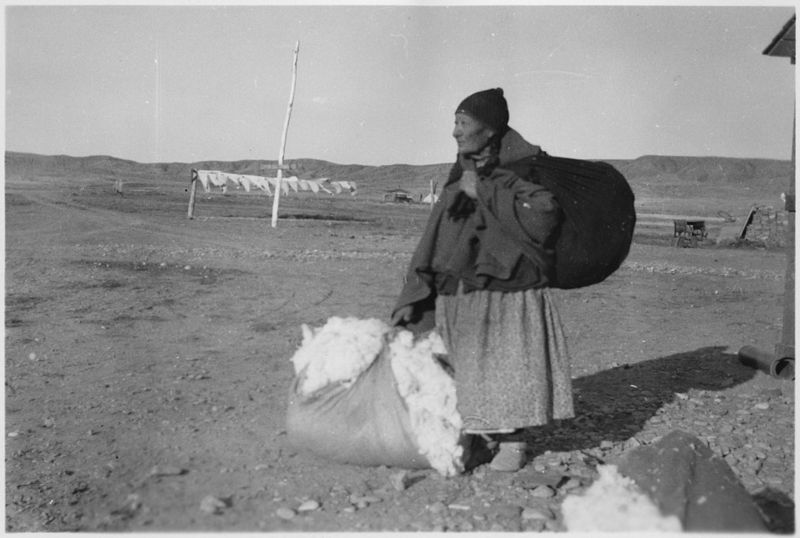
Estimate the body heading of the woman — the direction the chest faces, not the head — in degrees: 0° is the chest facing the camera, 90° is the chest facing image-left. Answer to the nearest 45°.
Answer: approximately 45°

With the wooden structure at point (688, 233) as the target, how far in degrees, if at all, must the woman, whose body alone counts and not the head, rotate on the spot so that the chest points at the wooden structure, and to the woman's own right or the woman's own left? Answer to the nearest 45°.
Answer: approximately 135° to the woman's own right

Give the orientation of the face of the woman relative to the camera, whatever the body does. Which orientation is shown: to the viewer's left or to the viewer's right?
to the viewer's left

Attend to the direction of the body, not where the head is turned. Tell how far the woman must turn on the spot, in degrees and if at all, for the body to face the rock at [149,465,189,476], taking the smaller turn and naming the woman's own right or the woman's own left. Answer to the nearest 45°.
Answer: approximately 45° to the woman's own right

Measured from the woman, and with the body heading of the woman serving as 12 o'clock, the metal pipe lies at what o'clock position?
The metal pipe is roughly at 6 o'clock from the woman.
